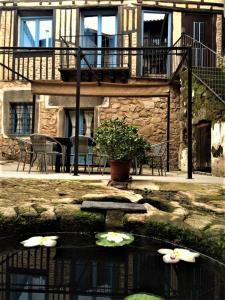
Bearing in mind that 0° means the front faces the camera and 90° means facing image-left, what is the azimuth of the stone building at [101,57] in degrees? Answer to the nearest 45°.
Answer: approximately 0°

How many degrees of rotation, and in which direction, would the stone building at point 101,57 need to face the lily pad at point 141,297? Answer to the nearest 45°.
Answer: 0° — it already faces it

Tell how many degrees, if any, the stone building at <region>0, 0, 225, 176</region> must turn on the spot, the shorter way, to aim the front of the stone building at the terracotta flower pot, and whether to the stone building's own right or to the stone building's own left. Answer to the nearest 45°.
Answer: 0° — it already faces it

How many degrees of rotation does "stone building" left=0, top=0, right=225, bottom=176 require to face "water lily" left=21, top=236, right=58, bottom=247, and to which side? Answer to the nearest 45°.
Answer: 0° — it already faces it

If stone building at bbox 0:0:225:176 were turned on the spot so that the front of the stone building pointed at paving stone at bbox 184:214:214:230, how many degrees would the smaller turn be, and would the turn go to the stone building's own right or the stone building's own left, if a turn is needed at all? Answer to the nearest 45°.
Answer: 0° — it already faces it

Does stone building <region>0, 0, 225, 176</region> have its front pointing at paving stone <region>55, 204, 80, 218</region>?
yes

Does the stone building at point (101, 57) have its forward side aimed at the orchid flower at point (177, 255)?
yes

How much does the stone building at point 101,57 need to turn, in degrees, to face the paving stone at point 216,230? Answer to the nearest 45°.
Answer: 0° — it already faces it

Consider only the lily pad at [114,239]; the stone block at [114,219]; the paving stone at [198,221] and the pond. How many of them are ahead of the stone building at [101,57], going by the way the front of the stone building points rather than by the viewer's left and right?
4

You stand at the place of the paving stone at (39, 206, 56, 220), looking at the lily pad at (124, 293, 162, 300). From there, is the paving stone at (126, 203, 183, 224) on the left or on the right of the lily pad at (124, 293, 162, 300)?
left

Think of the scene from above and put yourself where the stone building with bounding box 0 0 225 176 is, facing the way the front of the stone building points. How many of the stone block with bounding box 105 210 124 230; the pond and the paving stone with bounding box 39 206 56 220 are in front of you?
3
